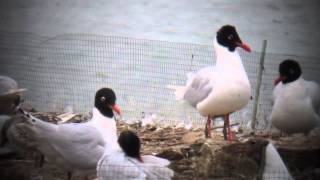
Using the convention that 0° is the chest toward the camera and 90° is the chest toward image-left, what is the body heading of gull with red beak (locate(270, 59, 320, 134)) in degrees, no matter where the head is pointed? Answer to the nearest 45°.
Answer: approximately 45°

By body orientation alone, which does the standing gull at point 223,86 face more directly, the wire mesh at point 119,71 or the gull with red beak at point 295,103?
the gull with red beak

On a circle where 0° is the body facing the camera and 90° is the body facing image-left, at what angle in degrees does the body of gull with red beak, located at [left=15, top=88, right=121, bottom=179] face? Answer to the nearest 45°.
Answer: approximately 270°

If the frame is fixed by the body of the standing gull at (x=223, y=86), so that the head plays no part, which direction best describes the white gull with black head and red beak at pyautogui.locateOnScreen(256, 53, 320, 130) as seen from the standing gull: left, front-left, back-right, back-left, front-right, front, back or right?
left

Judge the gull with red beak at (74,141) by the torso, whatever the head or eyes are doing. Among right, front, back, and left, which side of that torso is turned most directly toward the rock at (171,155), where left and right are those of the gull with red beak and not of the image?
front

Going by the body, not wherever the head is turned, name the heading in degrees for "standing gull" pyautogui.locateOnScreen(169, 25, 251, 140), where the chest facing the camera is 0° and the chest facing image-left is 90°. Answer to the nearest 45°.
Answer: approximately 315°

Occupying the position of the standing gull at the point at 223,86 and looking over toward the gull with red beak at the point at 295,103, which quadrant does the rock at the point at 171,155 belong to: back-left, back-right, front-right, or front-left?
back-right
